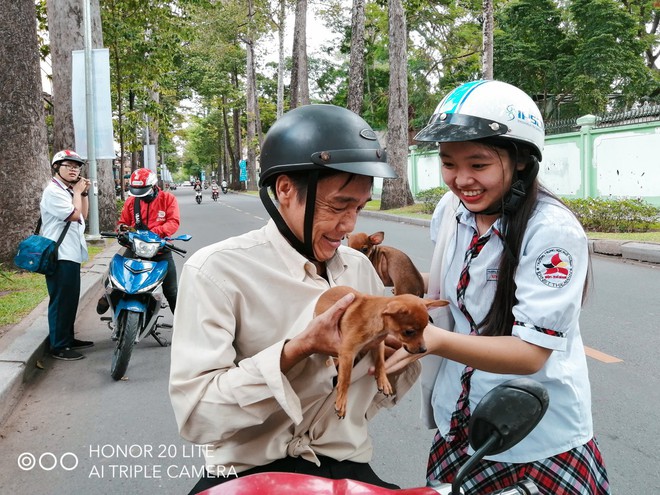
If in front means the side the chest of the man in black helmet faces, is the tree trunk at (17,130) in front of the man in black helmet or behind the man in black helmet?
behind

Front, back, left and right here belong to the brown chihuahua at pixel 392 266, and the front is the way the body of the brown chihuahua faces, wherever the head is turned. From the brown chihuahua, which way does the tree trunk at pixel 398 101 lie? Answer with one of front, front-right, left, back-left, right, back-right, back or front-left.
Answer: right

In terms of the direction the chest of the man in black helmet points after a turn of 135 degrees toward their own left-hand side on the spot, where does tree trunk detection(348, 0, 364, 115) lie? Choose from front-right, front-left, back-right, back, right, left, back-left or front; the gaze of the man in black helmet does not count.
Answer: front

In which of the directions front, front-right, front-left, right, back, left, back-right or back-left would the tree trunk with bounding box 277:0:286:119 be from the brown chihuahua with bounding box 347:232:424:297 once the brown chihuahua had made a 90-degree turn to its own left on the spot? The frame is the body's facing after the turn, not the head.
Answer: back

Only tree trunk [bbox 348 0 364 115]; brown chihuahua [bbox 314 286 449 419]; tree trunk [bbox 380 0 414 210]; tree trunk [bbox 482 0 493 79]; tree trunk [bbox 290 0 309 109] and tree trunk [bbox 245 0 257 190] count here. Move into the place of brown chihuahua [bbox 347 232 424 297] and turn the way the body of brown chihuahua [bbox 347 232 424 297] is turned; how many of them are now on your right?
5

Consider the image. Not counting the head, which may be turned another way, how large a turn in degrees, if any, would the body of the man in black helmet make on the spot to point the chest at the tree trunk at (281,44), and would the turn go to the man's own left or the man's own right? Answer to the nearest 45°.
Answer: approximately 135° to the man's own left

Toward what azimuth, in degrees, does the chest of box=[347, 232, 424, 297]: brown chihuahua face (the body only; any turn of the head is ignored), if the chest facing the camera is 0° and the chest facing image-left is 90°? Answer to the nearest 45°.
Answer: approximately 90°

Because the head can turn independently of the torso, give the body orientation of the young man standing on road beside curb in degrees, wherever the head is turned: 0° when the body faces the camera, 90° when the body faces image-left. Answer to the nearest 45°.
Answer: approximately 270°

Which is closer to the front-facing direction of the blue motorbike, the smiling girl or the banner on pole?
the smiling girl

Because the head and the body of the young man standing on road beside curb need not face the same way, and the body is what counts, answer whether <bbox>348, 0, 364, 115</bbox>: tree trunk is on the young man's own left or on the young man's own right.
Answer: on the young man's own left

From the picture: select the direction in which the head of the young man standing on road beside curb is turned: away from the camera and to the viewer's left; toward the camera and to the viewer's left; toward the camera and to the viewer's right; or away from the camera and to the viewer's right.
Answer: toward the camera and to the viewer's right

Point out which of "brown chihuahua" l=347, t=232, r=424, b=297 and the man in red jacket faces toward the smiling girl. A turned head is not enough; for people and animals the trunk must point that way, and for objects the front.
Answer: the man in red jacket
